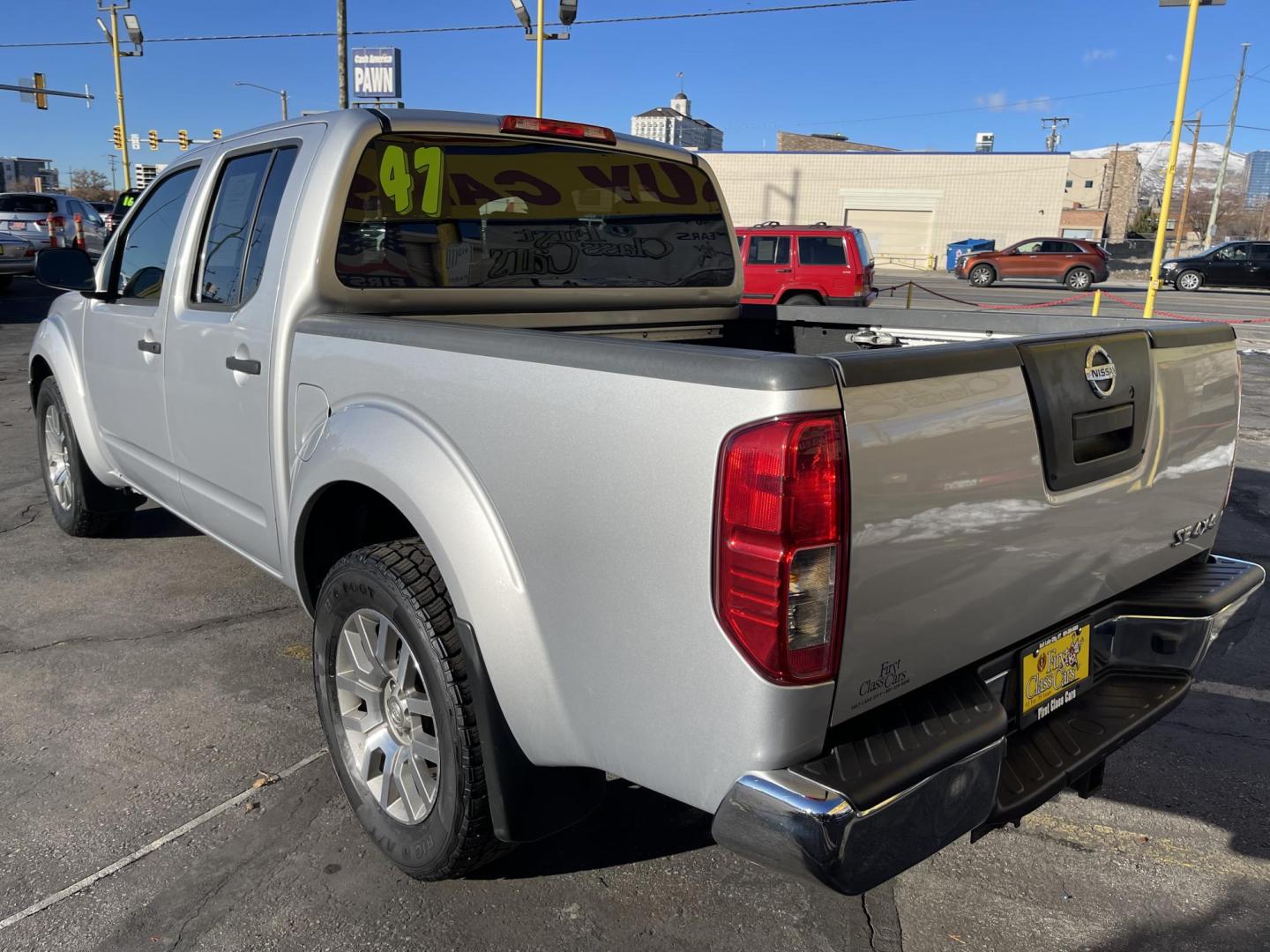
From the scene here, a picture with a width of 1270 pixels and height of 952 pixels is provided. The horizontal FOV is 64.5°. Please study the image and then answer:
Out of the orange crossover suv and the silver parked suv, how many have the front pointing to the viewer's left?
1

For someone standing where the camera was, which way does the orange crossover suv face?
facing to the left of the viewer

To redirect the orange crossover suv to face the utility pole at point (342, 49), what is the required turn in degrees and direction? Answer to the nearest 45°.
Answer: approximately 45° to its left

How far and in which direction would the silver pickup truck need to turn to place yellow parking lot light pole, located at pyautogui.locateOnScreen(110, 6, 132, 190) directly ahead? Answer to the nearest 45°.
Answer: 0° — it already faces it

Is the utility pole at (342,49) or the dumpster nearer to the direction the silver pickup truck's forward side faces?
the utility pole

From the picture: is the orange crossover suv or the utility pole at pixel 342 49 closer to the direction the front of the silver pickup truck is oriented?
the utility pole

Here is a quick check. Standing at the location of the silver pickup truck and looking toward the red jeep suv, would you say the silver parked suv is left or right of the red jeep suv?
left

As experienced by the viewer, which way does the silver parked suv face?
facing away from the viewer and to the right of the viewer

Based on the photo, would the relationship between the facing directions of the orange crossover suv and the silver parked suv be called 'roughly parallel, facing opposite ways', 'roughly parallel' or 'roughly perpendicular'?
roughly perpendicular

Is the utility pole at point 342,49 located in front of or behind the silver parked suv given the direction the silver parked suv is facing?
in front

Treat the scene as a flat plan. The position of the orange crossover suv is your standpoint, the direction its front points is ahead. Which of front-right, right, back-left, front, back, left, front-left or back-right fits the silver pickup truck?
left

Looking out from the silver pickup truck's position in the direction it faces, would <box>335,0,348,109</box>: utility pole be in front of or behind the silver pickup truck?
in front

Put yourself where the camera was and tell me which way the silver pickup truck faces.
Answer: facing away from the viewer and to the left of the viewer
